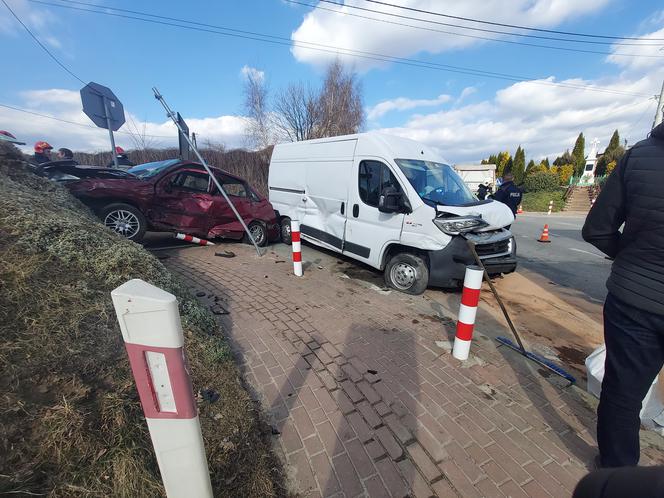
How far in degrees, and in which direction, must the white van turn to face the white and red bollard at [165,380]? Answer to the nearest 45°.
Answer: approximately 45° to its right

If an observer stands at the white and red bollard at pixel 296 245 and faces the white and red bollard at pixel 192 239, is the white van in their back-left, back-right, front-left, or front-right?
back-right

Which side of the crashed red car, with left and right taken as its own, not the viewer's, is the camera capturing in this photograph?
left

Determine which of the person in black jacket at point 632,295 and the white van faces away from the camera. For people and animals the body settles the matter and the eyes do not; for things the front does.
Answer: the person in black jacket
